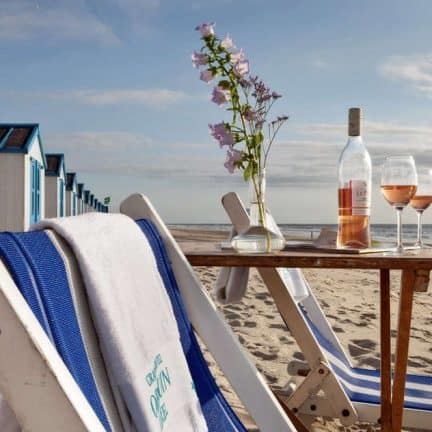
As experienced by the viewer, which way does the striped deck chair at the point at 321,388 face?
facing to the right of the viewer

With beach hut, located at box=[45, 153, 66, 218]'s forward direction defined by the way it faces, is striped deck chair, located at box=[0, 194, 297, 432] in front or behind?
in front

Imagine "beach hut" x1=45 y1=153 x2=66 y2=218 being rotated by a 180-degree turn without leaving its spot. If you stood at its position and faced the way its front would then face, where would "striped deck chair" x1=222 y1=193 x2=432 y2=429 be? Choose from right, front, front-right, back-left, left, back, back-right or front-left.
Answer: back-left

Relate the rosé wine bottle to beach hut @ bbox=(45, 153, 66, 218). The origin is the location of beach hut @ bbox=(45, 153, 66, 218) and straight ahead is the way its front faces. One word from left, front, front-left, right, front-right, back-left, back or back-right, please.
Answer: front-right

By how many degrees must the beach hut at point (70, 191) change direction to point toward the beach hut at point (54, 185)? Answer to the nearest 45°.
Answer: approximately 45° to its right

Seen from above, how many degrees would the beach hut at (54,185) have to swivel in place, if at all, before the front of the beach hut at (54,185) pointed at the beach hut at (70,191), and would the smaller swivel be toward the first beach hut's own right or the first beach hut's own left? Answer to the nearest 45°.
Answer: approximately 135° to the first beach hut's own left

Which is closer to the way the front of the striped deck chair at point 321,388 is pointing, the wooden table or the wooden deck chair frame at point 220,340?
the wooden table

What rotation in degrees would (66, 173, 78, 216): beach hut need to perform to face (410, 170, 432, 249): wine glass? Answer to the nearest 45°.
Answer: approximately 45° to its right

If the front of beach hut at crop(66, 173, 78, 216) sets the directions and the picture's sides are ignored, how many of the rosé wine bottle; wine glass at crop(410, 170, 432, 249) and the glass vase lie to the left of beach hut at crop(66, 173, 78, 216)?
0

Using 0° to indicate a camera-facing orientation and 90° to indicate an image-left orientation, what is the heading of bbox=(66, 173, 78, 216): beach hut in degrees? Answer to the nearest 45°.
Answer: approximately 315°

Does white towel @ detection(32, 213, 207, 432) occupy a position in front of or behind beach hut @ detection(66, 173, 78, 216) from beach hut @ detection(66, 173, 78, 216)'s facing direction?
in front

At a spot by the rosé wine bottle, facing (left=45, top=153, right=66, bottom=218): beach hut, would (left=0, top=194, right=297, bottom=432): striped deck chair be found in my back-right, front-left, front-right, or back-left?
back-left

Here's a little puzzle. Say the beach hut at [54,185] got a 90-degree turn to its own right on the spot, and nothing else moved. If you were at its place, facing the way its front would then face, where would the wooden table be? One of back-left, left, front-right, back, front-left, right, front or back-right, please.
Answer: front-left

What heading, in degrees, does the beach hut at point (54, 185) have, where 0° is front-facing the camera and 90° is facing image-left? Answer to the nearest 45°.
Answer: approximately 315°
